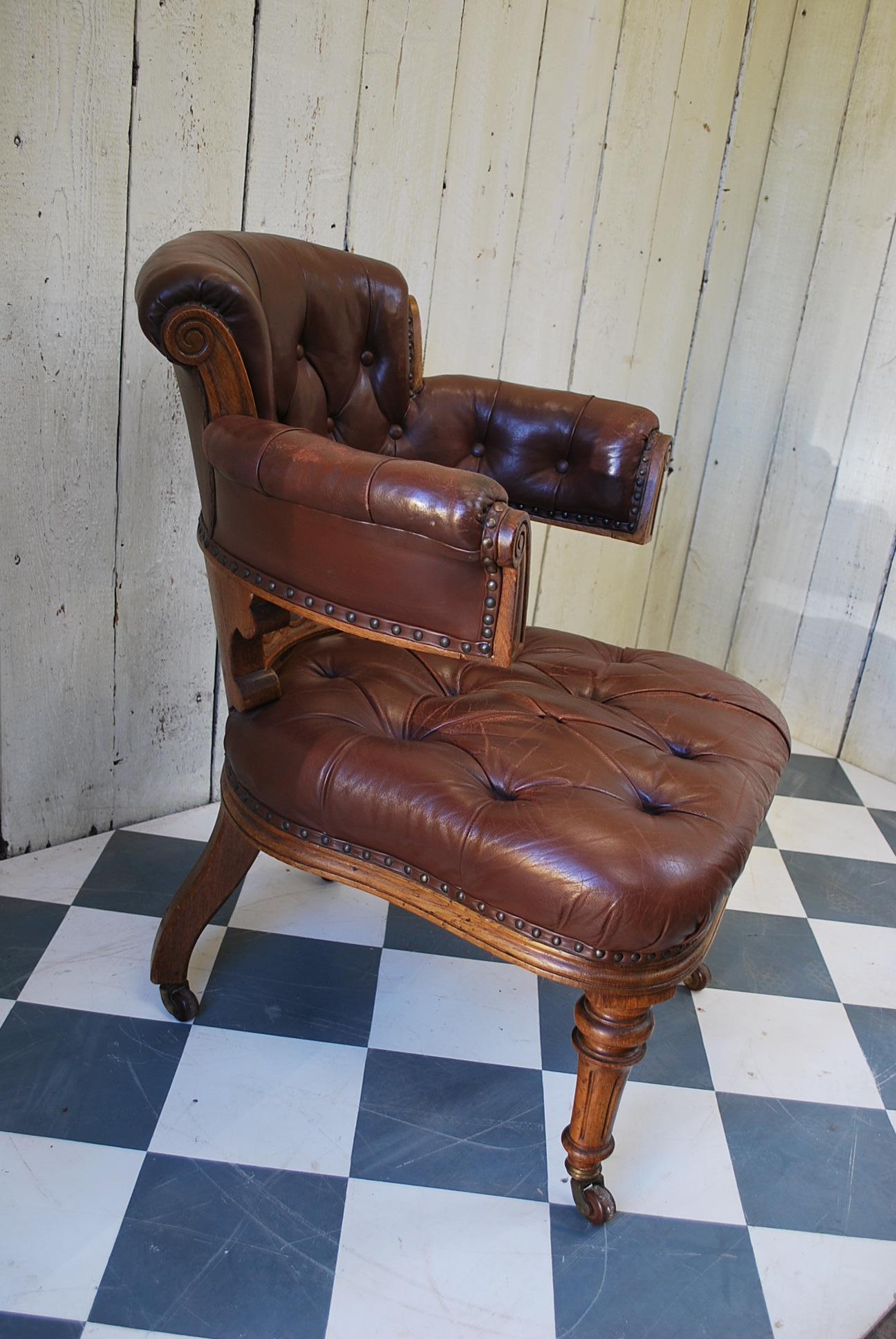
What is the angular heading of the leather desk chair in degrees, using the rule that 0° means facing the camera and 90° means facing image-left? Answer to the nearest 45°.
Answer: approximately 315°
